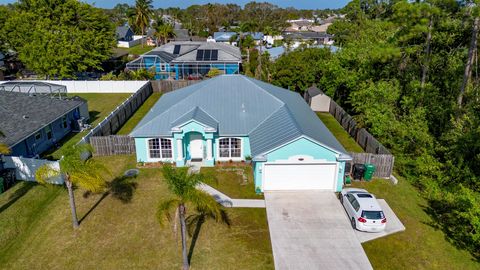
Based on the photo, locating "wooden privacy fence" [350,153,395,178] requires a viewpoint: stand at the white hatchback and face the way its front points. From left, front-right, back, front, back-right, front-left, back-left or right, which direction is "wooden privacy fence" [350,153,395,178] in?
front-right

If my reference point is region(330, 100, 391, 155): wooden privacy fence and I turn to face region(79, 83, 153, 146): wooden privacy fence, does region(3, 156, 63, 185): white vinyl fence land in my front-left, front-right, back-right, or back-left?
front-left

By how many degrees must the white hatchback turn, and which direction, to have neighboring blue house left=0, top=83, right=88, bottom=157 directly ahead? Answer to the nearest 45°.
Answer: approximately 45° to its left

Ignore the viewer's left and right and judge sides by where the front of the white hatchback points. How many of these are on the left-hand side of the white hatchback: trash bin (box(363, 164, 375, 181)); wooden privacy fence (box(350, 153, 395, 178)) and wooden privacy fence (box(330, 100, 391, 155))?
0

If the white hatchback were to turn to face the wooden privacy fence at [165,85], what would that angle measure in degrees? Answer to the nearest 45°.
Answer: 0° — it already faces it

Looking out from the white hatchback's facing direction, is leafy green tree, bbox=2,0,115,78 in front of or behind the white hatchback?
in front

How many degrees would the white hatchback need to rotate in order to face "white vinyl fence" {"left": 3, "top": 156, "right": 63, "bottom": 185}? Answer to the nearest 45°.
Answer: approximately 45° to its left

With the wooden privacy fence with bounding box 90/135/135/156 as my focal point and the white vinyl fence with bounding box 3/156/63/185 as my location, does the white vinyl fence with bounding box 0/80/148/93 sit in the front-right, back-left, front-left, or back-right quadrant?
front-left

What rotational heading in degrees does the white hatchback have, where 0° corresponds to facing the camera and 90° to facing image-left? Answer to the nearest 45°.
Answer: approximately 135°

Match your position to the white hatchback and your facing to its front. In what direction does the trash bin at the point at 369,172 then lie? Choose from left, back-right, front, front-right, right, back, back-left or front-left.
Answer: front-right
